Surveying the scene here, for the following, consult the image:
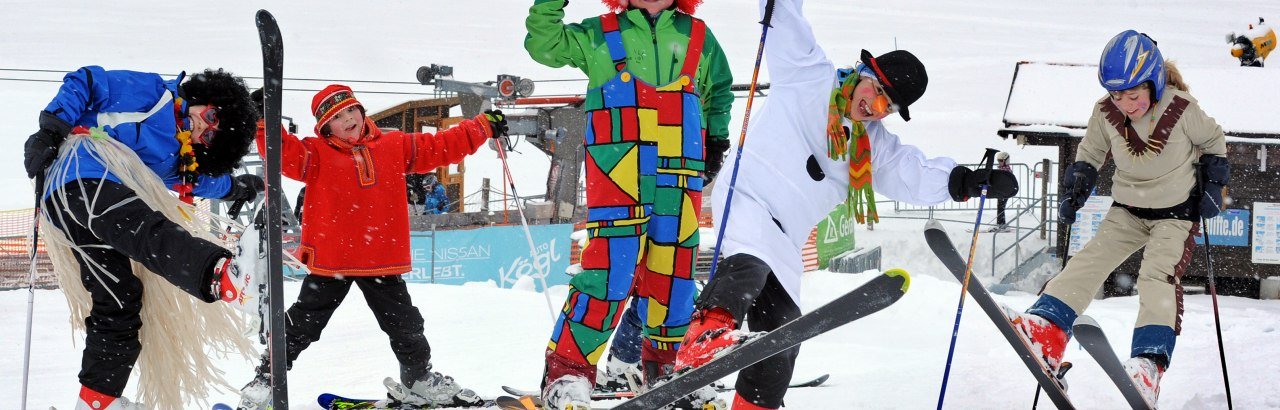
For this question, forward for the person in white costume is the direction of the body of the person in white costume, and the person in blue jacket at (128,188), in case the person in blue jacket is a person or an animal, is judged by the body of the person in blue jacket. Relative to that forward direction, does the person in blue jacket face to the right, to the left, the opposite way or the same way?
to the left

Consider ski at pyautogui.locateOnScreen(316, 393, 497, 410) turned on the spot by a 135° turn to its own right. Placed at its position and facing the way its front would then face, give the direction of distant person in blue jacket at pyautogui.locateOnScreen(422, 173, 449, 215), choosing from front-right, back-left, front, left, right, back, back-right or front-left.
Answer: front-left

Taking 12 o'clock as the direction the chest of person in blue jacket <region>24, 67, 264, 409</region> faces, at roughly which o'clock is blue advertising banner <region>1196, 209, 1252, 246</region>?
The blue advertising banner is roughly at 10 o'clock from the person in blue jacket.

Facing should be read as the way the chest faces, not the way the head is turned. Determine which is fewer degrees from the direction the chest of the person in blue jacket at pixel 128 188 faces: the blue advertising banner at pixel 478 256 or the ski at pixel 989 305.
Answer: the ski

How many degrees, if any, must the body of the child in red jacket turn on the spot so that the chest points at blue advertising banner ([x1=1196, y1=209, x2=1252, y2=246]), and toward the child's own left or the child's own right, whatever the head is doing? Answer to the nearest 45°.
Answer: approximately 135° to the child's own left

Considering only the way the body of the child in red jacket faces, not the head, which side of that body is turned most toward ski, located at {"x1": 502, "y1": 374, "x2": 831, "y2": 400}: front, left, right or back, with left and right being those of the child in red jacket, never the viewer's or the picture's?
left

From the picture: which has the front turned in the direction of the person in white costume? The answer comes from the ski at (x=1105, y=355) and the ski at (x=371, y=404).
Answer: the ski at (x=1105, y=355)

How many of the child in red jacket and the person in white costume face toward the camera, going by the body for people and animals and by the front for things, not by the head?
2

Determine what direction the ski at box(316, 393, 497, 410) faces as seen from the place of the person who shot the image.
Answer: facing to the left of the viewer

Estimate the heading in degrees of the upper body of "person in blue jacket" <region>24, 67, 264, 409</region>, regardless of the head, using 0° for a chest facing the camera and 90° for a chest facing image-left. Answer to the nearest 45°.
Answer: approximately 315°

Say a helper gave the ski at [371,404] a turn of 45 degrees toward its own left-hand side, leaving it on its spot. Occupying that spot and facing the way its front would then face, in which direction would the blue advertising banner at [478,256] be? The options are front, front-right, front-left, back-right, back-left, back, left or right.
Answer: back-right
